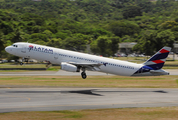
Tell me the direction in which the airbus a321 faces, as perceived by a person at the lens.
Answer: facing to the left of the viewer
